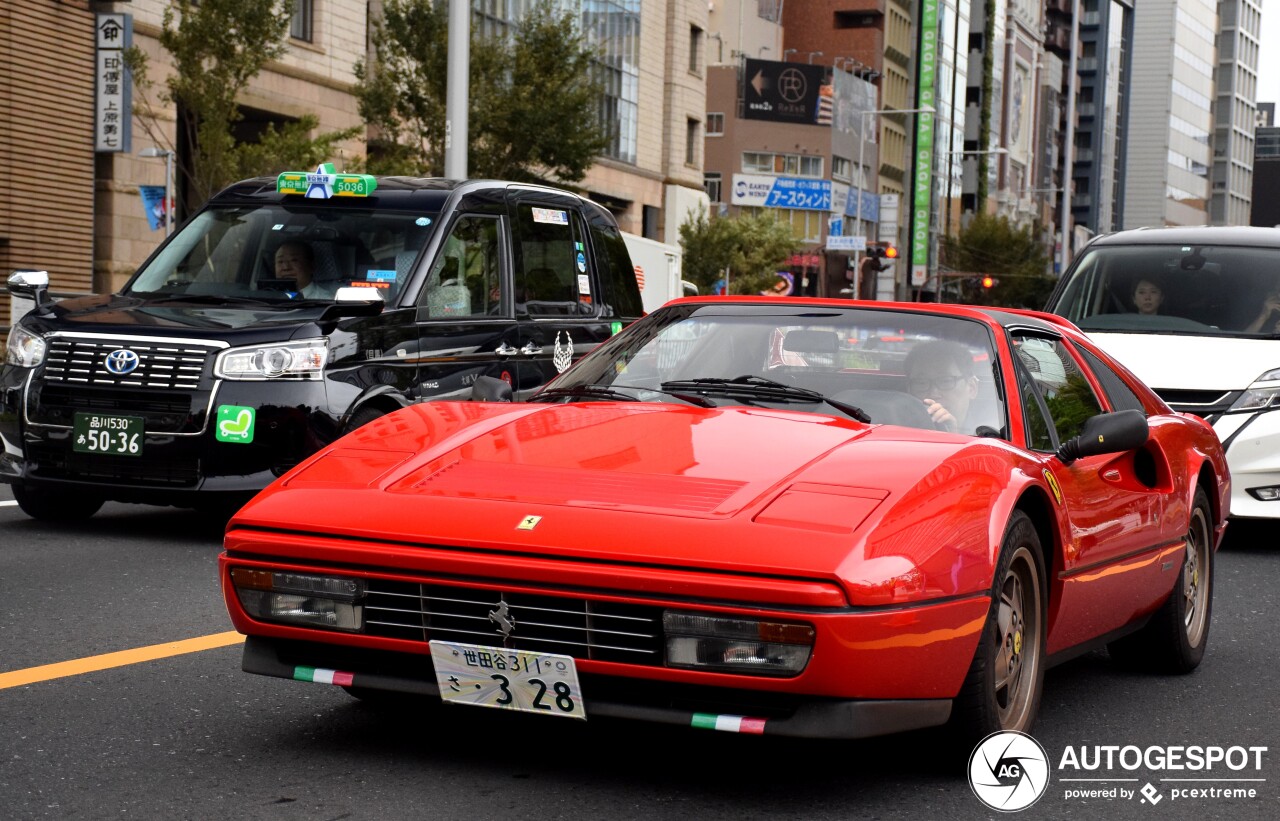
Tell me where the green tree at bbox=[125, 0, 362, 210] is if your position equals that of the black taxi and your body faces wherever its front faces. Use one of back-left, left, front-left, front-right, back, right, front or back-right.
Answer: back-right

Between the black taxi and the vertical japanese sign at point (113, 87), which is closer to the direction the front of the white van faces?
the black taxi

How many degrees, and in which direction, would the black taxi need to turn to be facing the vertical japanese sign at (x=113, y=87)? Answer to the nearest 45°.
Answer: approximately 135° to its right

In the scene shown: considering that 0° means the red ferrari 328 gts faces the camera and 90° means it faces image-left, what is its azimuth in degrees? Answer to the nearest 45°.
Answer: approximately 45°

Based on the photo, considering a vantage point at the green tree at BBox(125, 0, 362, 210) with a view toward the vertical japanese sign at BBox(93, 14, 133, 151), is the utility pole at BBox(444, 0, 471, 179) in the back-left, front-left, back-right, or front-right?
back-right

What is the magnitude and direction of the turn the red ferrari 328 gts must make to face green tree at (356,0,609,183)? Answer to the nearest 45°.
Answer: approximately 135° to its right

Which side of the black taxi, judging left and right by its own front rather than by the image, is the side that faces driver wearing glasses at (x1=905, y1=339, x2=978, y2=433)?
left

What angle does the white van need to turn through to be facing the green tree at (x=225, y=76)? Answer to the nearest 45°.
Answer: approximately 90° to its right

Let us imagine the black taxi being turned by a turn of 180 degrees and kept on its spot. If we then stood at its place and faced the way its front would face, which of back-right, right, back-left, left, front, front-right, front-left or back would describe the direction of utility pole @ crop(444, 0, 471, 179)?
front-left
